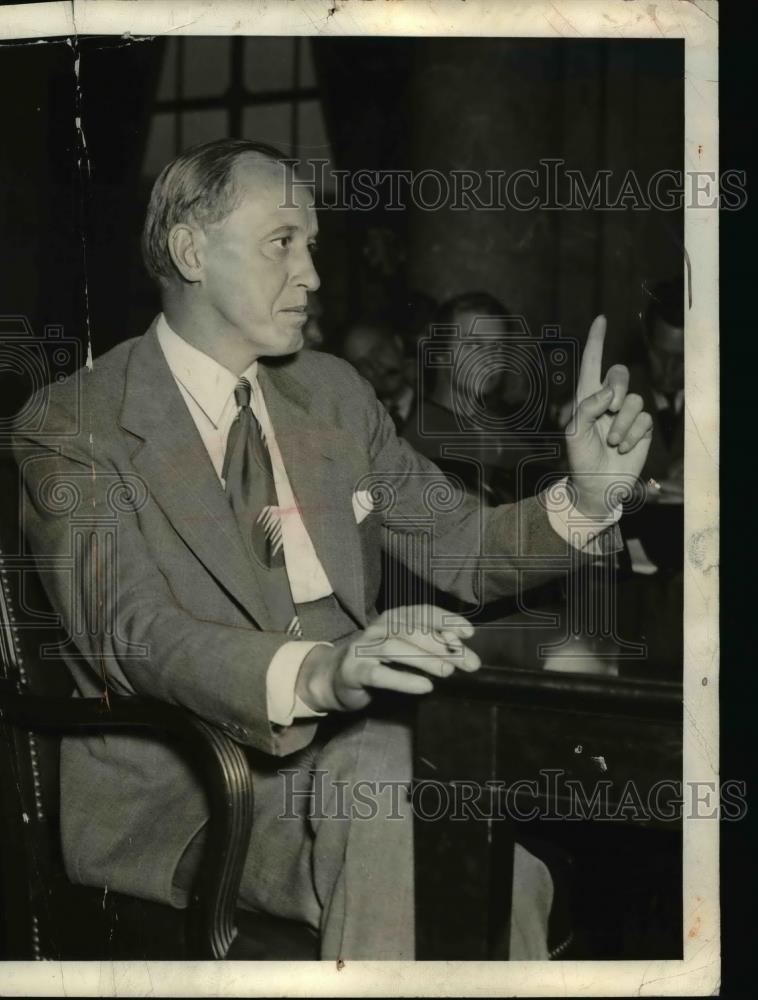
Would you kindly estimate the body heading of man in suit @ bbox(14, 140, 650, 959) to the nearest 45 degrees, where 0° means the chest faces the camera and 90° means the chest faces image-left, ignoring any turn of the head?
approximately 315°

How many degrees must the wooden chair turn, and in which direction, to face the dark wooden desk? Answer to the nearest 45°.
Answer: approximately 45° to its left

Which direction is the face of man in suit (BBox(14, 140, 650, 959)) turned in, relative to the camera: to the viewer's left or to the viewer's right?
to the viewer's right

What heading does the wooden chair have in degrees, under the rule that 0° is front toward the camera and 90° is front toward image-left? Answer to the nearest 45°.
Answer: approximately 315°
